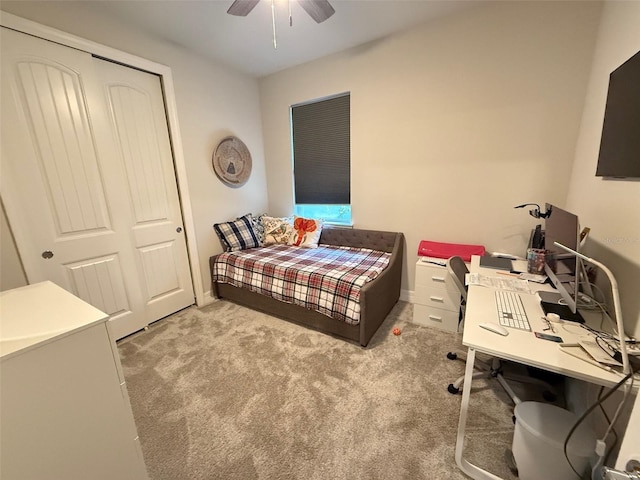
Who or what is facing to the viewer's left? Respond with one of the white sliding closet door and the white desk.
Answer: the white desk

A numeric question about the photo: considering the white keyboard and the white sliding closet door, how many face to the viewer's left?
1

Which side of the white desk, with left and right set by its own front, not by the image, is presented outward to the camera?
left

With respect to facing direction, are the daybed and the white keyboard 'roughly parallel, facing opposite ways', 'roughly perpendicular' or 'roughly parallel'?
roughly perpendicular

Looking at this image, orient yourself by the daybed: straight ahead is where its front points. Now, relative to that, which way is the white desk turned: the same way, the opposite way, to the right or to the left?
to the right

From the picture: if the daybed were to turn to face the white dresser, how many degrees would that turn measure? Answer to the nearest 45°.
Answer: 0° — it already faces it

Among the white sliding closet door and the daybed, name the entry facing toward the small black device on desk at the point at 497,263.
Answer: the white sliding closet door

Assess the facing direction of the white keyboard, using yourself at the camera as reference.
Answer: facing to the left of the viewer

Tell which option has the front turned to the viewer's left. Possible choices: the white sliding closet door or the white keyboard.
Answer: the white keyboard

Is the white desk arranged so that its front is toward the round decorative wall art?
yes

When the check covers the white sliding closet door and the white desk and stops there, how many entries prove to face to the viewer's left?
1

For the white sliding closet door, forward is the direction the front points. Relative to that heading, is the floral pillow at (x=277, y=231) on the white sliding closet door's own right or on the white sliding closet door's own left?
on the white sliding closet door's own left
